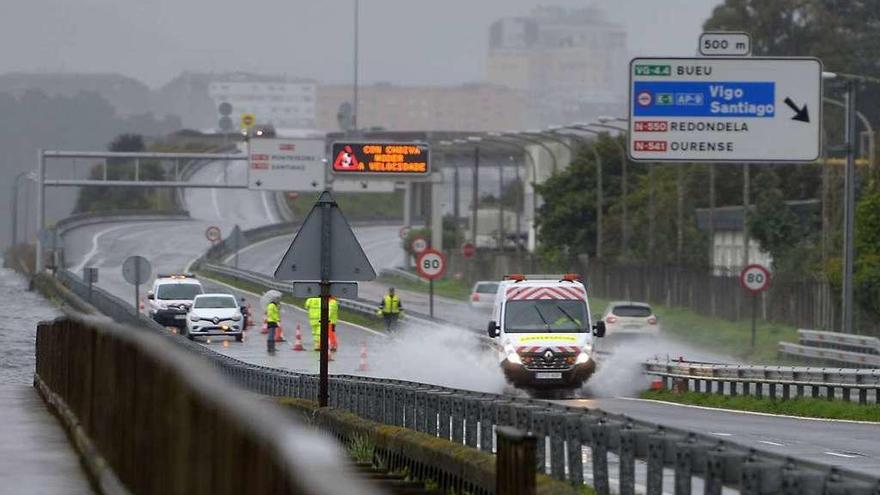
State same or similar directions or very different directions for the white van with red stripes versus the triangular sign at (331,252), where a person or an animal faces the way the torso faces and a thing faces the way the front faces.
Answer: very different directions

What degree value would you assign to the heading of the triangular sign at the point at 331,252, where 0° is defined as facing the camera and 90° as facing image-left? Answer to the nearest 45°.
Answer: approximately 180°

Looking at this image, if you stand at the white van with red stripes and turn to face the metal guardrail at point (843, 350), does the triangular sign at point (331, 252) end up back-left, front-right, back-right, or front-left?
back-right

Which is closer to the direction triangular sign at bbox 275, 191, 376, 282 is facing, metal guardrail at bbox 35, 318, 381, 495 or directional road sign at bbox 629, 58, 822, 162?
the directional road sign

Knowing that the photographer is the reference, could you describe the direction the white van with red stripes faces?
facing the viewer

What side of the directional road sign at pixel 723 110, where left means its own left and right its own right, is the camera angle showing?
front

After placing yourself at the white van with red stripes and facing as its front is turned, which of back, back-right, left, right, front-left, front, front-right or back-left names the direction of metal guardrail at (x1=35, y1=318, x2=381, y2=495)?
front

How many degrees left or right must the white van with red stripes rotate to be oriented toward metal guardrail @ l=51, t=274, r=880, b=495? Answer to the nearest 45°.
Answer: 0° — it already faces it

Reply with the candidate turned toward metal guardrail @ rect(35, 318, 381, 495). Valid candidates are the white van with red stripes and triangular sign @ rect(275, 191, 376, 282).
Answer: the white van with red stripes

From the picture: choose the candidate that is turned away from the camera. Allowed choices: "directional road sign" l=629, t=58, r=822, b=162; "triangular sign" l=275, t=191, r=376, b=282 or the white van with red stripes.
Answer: the triangular sign
